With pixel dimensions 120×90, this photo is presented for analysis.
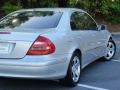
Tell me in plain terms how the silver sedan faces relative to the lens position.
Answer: facing away from the viewer and to the right of the viewer
